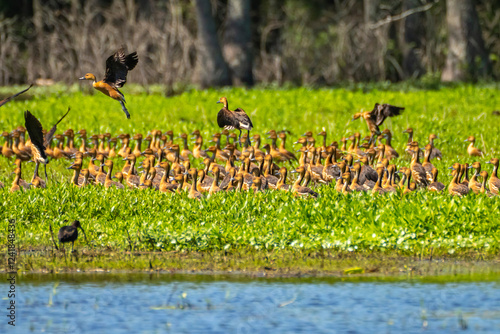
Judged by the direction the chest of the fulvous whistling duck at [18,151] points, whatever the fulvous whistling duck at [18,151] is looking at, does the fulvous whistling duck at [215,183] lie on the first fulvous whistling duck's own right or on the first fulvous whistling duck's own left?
on the first fulvous whistling duck's own left

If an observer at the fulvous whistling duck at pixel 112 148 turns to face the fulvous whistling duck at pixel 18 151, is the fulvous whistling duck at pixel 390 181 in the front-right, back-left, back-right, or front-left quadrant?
back-left

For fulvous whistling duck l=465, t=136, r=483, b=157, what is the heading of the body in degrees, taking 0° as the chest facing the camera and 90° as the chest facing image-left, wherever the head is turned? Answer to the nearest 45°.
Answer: approximately 90°

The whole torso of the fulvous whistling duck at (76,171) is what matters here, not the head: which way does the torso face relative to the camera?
to the viewer's left

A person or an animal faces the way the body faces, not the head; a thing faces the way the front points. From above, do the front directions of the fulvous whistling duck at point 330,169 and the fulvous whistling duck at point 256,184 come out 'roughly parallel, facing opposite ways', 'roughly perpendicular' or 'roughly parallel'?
roughly parallel

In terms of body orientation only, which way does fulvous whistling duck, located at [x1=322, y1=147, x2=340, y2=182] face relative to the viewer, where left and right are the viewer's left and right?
facing the viewer and to the left of the viewer

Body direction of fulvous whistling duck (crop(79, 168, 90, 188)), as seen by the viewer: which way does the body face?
to the viewer's left

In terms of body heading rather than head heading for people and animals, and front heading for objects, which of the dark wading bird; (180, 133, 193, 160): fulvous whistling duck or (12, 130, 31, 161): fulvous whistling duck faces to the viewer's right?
the dark wading bird
